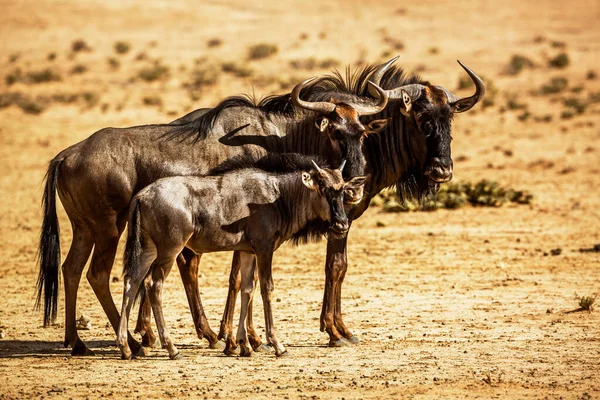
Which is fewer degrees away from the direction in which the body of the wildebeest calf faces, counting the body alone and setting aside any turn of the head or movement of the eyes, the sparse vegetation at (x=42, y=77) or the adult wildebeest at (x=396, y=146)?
the adult wildebeest

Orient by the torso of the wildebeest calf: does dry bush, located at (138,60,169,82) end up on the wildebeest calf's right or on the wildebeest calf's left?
on the wildebeest calf's left

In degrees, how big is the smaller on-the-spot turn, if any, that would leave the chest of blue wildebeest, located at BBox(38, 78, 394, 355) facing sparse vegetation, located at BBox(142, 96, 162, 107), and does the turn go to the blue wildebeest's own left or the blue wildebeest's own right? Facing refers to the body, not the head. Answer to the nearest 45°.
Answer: approximately 90° to the blue wildebeest's own left

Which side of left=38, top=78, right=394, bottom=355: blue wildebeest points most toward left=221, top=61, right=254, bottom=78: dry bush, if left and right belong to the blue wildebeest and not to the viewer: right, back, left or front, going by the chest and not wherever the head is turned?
left

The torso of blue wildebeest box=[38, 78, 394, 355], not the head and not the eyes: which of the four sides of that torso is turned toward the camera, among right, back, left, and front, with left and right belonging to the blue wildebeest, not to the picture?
right

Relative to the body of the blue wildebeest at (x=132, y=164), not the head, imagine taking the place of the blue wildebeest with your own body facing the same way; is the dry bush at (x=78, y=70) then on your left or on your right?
on your left

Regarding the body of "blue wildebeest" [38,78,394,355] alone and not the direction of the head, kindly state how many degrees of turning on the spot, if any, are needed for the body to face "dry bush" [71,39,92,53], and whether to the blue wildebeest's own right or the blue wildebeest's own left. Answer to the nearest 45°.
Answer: approximately 90° to the blue wildebeest's own left

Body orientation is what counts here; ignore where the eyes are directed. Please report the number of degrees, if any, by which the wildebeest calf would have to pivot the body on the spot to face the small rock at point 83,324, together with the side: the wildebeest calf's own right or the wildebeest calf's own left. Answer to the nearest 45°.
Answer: approximately 135° to the wildebeest calf's own left

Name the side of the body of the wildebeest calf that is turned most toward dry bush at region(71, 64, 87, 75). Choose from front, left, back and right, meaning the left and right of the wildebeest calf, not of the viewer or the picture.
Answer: left

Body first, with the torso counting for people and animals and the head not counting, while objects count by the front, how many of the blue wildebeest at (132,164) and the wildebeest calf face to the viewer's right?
2

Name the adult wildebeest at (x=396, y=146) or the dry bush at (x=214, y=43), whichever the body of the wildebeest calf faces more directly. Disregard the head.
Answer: the adult wildebeest

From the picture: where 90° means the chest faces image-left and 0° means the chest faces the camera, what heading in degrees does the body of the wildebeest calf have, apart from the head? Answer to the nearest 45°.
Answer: approximately 270°
